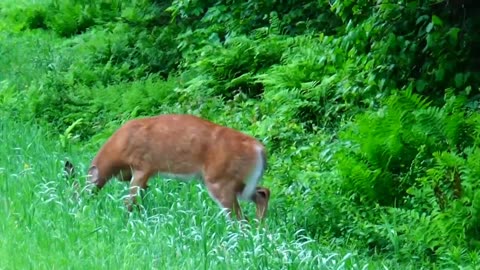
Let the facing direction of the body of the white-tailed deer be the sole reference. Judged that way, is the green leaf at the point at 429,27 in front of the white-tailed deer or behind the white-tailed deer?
behind

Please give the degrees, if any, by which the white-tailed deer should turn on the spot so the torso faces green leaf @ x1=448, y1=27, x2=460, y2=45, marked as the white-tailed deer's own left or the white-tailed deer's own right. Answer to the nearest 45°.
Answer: approximately 180°

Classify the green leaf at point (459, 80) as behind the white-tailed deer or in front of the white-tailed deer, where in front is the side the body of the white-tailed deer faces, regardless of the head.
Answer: behind

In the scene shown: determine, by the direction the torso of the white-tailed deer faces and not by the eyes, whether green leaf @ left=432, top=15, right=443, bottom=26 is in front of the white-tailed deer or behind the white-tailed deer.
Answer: behind

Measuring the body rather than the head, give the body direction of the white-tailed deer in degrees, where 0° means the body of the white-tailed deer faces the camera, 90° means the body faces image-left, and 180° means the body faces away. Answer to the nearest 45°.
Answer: approximately 90°
